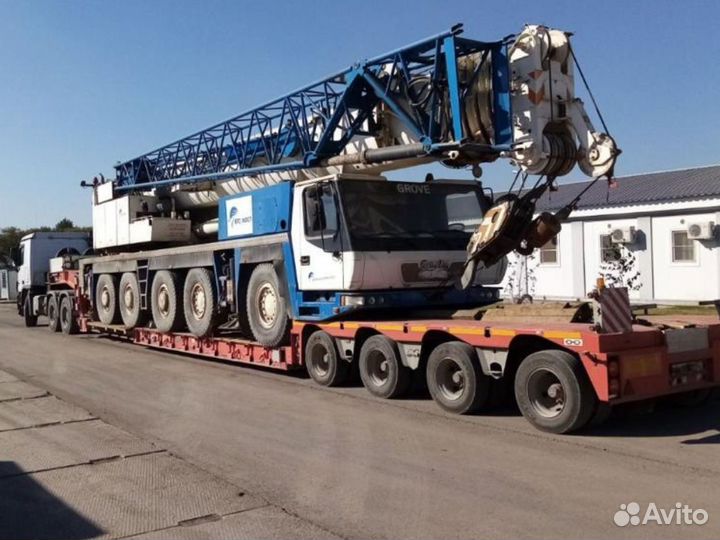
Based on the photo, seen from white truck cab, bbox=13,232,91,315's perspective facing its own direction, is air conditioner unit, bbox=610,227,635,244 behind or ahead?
behind

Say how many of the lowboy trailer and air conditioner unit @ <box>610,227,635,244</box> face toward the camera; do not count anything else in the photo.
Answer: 1

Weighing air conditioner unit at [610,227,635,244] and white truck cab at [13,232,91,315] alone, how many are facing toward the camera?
1

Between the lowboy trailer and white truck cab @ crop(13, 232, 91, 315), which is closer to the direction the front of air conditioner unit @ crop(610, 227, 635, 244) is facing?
the lowboy trailer

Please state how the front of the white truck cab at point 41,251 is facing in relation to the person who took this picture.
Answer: facing away from the viewer and to the left of the viewer

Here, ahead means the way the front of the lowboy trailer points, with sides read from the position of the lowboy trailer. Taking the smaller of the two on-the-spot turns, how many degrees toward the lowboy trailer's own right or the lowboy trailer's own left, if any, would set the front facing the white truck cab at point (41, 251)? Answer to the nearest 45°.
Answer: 0° — it already faces it

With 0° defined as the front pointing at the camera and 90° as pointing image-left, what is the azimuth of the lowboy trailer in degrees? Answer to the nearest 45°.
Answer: approximately 135°

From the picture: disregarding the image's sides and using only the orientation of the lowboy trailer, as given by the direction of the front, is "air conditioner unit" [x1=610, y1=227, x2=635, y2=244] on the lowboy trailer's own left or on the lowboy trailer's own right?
on the lowboy trailer's own right

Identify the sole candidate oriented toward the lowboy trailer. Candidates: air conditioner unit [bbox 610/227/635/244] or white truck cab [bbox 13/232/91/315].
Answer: the air conditioner unit

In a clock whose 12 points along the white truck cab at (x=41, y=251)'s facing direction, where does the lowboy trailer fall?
The lowboy trailer is roughly at 7 o'clock from the white truck cab.
